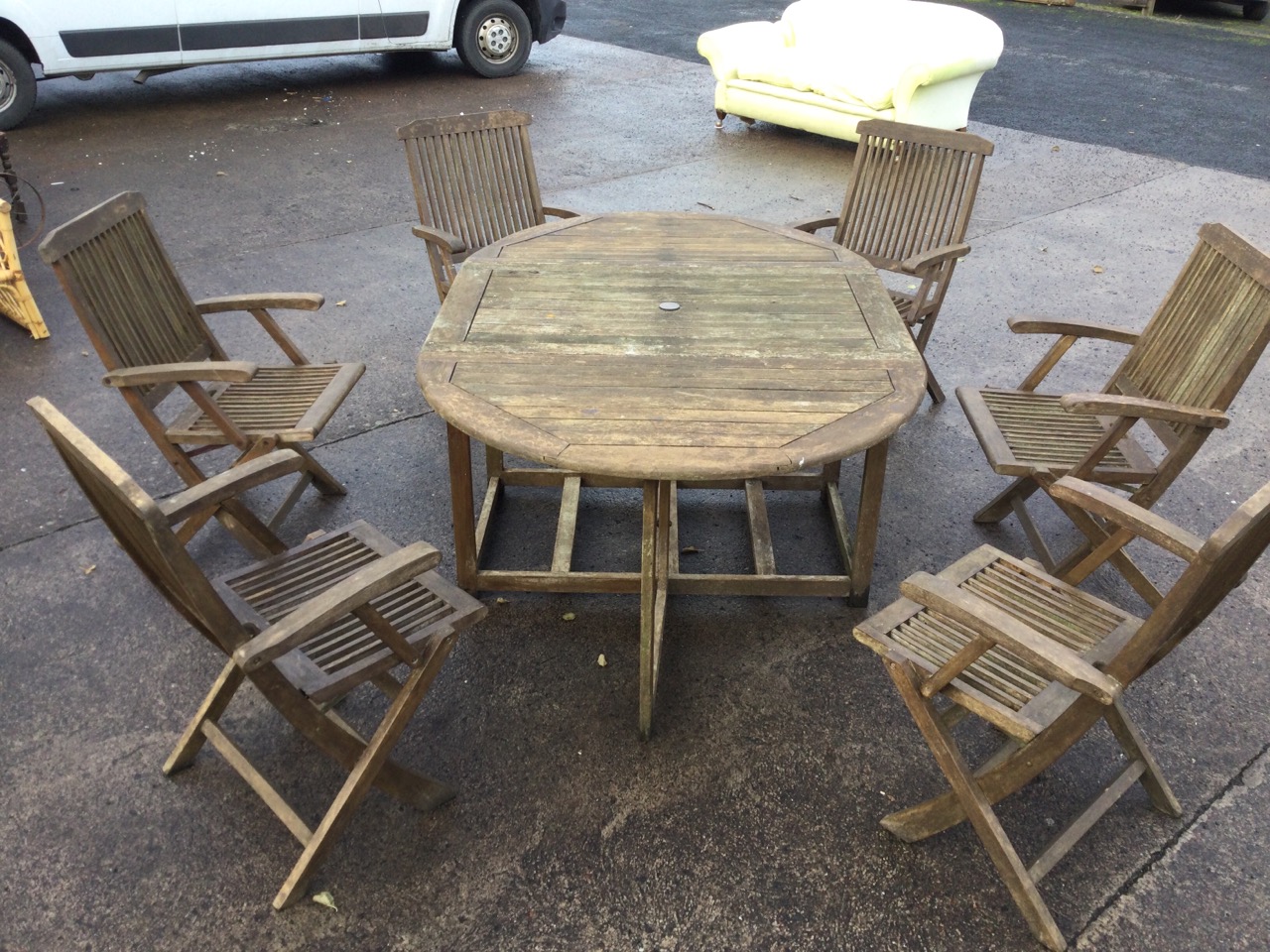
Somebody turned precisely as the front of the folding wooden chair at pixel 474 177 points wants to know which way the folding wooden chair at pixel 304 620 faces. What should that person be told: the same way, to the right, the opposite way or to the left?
to the left

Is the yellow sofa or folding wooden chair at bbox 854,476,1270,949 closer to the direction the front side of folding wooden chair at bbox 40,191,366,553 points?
the folding wooden chair

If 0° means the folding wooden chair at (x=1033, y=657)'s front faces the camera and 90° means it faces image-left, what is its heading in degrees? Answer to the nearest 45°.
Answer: approximately 135°

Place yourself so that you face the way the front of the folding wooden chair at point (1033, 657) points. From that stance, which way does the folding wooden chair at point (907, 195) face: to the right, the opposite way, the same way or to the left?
to the left

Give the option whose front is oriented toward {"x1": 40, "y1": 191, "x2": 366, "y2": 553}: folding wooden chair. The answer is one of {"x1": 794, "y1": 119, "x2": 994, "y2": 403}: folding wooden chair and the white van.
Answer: {"x1": 794, "y1": 119, "x2": 994, "y2": 403}: folding wooden chair

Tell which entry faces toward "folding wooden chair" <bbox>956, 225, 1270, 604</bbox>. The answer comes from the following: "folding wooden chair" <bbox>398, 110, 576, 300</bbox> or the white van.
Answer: "folding wooden chair" <bbox>398, 110, 576, 300</bbox>
